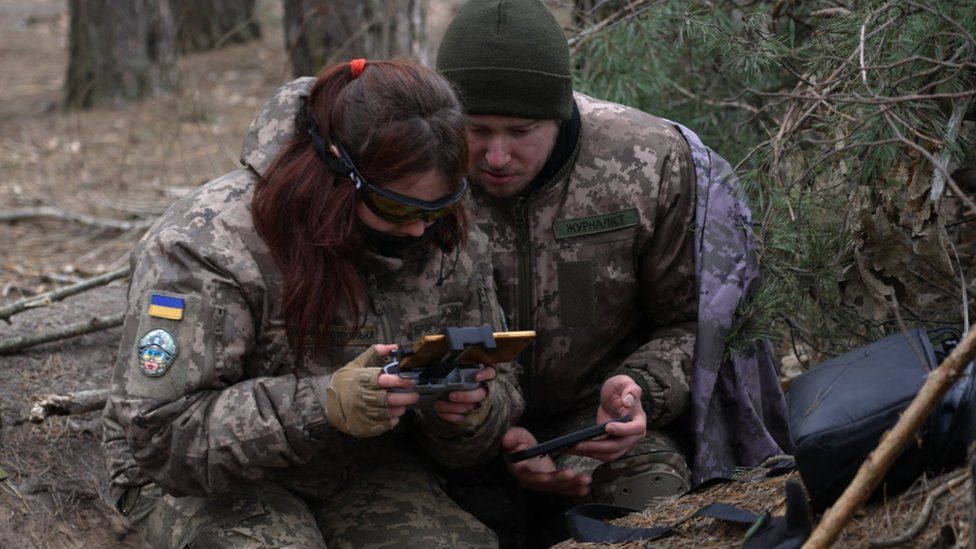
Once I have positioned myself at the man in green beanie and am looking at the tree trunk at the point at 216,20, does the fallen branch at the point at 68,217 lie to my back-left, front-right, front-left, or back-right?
front-left

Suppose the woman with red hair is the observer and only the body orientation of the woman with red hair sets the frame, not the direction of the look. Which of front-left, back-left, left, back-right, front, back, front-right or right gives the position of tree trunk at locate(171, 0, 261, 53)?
back-left

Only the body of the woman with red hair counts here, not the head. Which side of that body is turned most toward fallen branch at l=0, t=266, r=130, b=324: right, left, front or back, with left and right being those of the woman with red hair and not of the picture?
back

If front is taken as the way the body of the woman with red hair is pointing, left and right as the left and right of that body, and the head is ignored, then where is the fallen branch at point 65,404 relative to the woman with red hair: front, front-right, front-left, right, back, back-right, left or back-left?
back

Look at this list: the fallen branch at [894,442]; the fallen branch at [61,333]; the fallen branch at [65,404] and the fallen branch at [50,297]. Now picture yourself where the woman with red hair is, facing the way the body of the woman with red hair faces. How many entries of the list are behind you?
3

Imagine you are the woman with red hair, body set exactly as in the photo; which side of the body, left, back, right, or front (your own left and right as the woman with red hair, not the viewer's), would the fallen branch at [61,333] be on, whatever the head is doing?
back

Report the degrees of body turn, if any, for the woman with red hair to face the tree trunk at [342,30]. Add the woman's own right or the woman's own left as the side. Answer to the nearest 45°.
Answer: approximately 135° to the woman's own left

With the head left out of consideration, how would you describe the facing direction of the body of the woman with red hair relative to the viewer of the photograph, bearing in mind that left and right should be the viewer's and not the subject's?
facing the viewer and to the right of the viewer

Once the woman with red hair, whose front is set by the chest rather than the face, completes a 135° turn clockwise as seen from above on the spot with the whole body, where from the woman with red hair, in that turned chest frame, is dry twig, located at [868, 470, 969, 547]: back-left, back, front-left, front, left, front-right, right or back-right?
back-left

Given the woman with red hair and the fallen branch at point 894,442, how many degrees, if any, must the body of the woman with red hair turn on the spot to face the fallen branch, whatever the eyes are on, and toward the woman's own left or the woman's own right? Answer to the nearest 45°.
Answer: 0° — they already face it

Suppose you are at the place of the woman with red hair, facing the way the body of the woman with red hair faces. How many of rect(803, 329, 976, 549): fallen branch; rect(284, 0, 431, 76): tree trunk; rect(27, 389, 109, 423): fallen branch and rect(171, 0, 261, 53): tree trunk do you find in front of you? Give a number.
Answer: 1

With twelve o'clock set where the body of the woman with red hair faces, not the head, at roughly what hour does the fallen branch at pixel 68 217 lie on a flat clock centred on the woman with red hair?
The fallen branch is roughly at 7 o'clock from the woman with red hair.

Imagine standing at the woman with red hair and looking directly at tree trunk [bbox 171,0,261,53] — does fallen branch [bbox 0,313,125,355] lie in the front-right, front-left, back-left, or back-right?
front-left

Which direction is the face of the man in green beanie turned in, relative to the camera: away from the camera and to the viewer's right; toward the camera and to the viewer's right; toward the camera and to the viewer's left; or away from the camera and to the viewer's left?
toward the camera and to the viewer's left

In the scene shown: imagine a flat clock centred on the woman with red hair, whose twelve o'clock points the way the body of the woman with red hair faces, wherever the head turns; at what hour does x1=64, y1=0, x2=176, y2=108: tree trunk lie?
The tree trunk is roughly at 7 o'clock from the woman with red hair.
